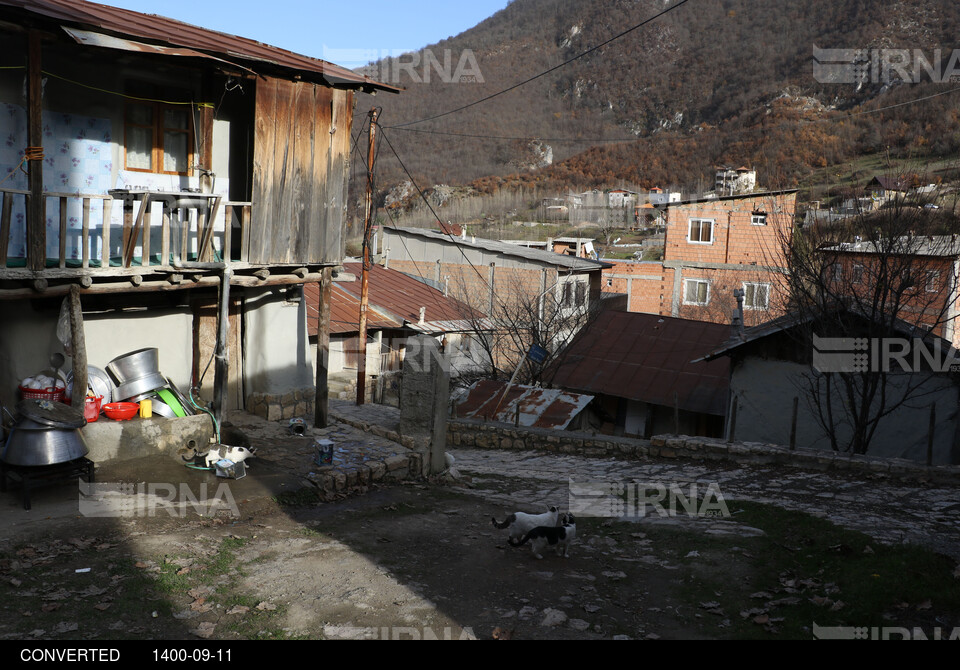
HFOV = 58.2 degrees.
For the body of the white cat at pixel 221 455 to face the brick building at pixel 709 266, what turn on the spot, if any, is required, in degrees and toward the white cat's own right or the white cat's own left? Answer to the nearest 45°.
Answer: approximately 45° to the white cat's own left

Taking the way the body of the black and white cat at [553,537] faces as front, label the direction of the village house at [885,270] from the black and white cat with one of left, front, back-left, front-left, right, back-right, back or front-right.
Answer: front-left

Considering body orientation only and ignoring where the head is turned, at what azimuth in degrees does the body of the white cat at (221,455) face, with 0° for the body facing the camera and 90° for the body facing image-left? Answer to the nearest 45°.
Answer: approximately 270°

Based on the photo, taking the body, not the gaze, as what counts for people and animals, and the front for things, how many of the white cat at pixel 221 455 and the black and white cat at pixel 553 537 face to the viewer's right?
2

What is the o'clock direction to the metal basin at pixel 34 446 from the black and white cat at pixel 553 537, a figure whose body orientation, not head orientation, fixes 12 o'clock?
The metal basin is roughly at 6 o'clock from the black and white cat.

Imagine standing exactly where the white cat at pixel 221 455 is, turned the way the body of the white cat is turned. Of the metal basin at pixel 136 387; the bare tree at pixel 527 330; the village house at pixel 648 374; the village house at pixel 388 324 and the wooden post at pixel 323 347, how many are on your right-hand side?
0

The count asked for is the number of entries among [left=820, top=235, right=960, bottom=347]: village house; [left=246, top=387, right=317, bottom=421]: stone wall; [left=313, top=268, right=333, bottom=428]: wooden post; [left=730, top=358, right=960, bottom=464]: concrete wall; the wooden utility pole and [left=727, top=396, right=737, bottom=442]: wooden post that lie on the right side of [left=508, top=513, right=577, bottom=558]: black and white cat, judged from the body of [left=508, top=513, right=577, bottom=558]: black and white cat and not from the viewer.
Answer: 0

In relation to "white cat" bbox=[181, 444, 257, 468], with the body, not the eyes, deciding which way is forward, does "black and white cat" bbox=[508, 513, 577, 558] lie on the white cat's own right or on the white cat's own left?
on the white cat's own right

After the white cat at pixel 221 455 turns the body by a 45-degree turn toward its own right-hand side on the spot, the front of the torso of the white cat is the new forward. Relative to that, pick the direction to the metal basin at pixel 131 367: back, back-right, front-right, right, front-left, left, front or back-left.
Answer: back

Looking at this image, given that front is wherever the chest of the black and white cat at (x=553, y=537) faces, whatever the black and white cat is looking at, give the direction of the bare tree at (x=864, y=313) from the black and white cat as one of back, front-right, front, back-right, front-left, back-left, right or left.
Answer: front-left

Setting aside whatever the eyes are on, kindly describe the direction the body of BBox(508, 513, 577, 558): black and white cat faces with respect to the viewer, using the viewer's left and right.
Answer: facing to the right of the viewer

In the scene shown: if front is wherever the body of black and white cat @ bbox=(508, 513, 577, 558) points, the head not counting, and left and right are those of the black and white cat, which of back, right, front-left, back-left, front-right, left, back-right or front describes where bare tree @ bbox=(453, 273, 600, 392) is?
left
